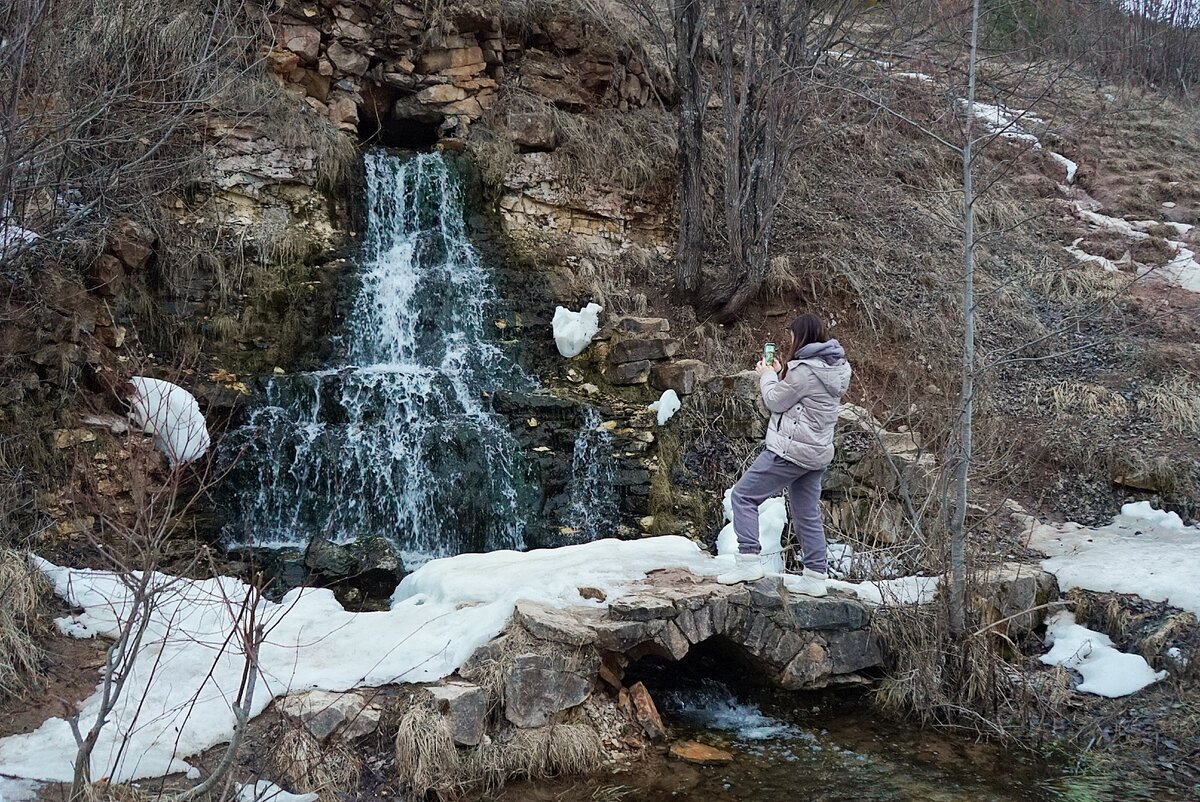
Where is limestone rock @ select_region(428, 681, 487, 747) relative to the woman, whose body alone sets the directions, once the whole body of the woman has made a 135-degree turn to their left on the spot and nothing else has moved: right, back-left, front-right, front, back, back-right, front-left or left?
right

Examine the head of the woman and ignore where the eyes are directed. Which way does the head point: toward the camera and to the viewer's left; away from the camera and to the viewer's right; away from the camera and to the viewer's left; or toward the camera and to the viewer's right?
away from the camera and to the viewer's left

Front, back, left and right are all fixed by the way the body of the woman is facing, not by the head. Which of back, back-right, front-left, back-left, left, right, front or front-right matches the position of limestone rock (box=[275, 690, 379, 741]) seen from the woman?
front-left

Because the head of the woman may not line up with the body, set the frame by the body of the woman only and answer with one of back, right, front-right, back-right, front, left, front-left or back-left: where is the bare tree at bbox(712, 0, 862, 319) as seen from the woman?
right

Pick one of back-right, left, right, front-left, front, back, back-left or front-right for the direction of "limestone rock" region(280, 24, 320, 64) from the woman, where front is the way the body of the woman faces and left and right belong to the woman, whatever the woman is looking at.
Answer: front-right

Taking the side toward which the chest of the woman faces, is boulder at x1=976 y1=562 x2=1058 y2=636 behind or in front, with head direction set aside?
behind

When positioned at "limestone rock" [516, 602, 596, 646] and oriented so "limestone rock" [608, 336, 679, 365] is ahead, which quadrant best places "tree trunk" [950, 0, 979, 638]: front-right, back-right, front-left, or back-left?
front-right

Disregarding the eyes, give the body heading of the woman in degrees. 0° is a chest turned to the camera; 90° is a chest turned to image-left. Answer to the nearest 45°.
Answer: approximately 90°

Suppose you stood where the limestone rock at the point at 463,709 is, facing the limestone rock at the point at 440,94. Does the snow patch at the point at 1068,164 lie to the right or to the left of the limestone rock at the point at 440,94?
right

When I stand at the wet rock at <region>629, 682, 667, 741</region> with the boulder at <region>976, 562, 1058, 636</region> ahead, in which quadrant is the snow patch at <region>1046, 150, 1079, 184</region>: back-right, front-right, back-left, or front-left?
front-left

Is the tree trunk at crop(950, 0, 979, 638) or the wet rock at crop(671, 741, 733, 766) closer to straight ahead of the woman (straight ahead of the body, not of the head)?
the wet rock
